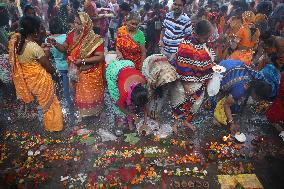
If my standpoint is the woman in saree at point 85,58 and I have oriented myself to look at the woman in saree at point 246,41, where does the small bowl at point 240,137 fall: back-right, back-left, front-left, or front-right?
front-right

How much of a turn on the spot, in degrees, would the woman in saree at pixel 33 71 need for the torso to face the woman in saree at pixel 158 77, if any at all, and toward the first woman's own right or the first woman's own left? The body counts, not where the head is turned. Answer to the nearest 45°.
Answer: approximately 90° to the first woman's own right

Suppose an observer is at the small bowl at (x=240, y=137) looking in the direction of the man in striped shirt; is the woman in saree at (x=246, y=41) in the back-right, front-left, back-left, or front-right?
front-right

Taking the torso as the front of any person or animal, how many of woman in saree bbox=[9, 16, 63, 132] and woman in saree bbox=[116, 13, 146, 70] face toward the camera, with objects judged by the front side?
1

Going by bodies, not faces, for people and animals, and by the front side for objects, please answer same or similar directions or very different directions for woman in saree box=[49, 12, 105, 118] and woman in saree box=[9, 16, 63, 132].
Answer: very different directions

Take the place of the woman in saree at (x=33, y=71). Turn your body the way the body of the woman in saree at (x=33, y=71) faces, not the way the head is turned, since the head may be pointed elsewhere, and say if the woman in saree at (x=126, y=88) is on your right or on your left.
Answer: on your right

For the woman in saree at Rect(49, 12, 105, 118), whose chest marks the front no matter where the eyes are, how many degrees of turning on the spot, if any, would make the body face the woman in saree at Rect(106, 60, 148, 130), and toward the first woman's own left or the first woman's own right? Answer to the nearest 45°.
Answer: approximately 90° to the first woman's own left

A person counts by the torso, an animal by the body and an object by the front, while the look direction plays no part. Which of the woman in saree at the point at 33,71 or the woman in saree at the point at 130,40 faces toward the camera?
the woman in saree at the point at 130,40

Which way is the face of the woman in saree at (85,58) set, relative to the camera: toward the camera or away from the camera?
toward the camera

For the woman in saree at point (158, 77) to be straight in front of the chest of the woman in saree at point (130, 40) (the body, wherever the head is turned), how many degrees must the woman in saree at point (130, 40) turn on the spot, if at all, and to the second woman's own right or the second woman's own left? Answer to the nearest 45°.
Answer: approximately 45° to the second woman's own left

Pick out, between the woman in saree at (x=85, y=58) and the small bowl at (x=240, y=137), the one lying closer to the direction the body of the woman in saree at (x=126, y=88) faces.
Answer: the small bowl

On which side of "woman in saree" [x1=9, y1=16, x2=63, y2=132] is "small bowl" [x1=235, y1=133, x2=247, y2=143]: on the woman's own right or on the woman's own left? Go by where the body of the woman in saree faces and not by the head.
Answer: on the woman's own right

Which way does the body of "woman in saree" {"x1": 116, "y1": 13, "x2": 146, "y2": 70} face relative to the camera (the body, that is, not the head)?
toward the camera

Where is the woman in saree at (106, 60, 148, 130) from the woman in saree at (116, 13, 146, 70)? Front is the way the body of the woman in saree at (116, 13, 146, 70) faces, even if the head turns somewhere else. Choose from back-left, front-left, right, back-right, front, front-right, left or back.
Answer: front

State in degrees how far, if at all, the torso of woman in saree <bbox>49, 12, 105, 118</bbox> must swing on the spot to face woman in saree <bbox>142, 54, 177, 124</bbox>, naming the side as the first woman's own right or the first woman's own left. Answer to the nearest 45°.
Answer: approximately 90° to the first woman's own left
